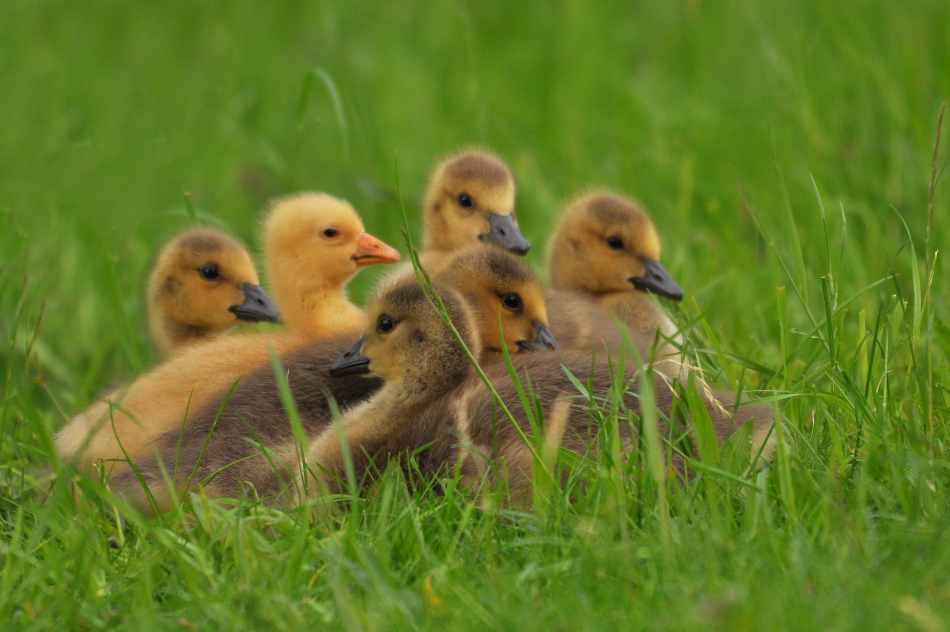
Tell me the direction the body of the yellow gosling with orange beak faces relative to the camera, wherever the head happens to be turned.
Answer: to the viewer's right
